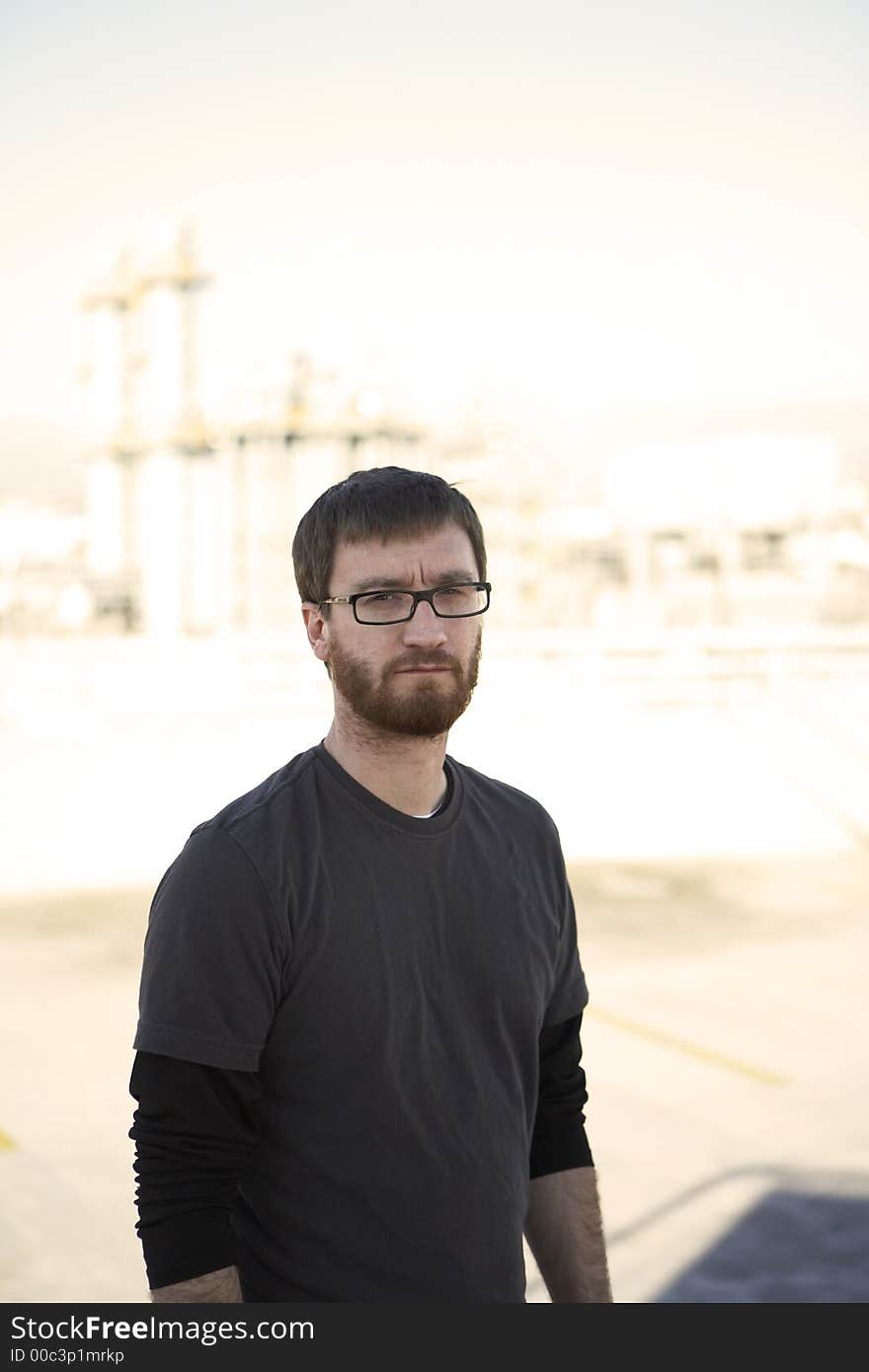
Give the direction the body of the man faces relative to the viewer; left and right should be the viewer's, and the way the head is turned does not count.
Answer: facing the viewer and to the right of the viewer
